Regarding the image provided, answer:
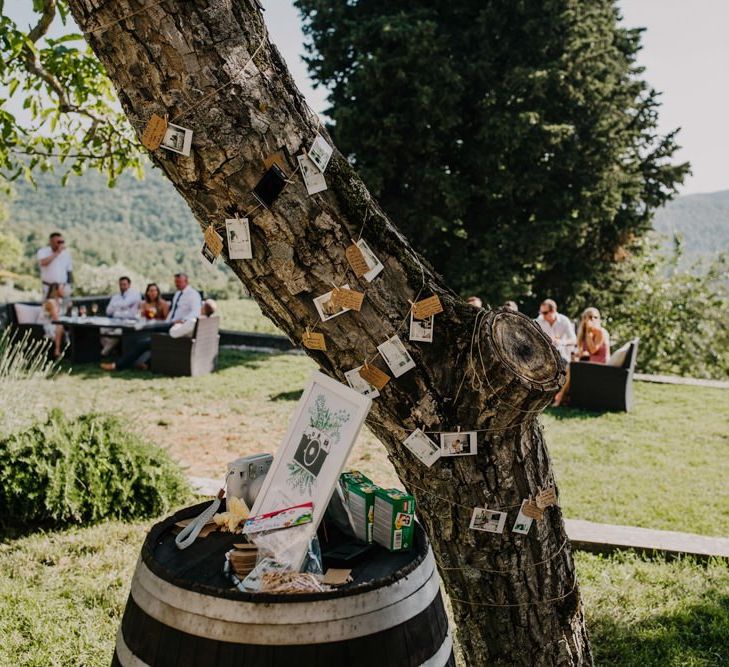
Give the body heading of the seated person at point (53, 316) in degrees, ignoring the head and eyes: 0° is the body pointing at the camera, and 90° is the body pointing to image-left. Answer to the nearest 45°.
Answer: approximately 270°

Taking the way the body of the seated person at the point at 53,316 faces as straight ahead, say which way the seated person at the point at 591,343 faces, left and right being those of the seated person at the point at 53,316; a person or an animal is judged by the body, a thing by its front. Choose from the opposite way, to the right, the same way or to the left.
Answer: the opposite way

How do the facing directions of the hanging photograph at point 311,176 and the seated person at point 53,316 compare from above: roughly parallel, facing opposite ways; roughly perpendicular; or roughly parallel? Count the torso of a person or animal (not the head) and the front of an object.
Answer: roughly perpendicular

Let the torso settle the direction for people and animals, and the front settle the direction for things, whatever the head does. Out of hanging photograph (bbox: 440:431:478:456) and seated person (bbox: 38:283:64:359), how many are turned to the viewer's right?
1

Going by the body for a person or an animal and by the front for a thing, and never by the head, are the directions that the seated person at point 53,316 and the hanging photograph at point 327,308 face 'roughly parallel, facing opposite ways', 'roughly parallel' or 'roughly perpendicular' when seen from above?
roughly perpendicular

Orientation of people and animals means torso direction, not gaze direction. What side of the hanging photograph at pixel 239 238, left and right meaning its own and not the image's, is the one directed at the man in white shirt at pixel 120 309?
back
